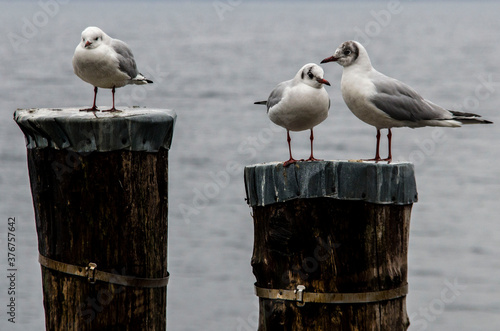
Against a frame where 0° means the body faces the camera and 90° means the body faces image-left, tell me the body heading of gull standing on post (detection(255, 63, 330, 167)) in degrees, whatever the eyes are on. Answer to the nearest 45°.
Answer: approximately 315°

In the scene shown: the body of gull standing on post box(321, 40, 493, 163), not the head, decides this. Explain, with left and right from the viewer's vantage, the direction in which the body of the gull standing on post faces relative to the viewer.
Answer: facing to the left of the viewer

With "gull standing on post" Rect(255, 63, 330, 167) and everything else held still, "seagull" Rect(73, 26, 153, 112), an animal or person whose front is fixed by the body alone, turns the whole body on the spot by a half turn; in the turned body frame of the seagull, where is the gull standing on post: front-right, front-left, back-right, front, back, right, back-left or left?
right

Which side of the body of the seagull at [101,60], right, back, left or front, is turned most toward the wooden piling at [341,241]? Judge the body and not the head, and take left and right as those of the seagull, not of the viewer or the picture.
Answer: left

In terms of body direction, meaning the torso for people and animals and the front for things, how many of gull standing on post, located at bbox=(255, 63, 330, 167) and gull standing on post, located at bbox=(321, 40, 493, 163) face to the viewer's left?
1

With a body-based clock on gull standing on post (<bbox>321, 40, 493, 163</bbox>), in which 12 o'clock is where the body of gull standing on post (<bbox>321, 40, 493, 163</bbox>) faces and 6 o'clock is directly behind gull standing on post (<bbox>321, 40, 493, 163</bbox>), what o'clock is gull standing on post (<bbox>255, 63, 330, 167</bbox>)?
gull standing on post (<bbox>255, 63, 330, 167</bbox>) is roughly at 11 o'clock from gull standing on post (<bbox>321, 40, 493, 163</bbox>).
